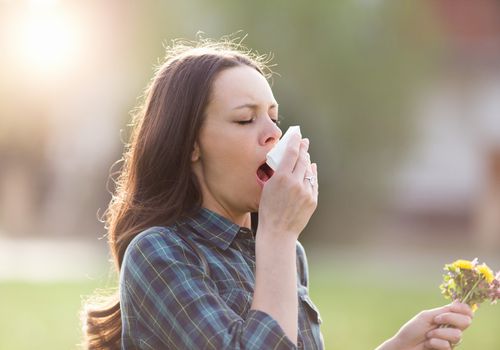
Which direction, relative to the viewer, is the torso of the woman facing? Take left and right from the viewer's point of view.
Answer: facing the viewer and to the right of the viewer

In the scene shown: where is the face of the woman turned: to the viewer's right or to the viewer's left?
to the viewer's right
